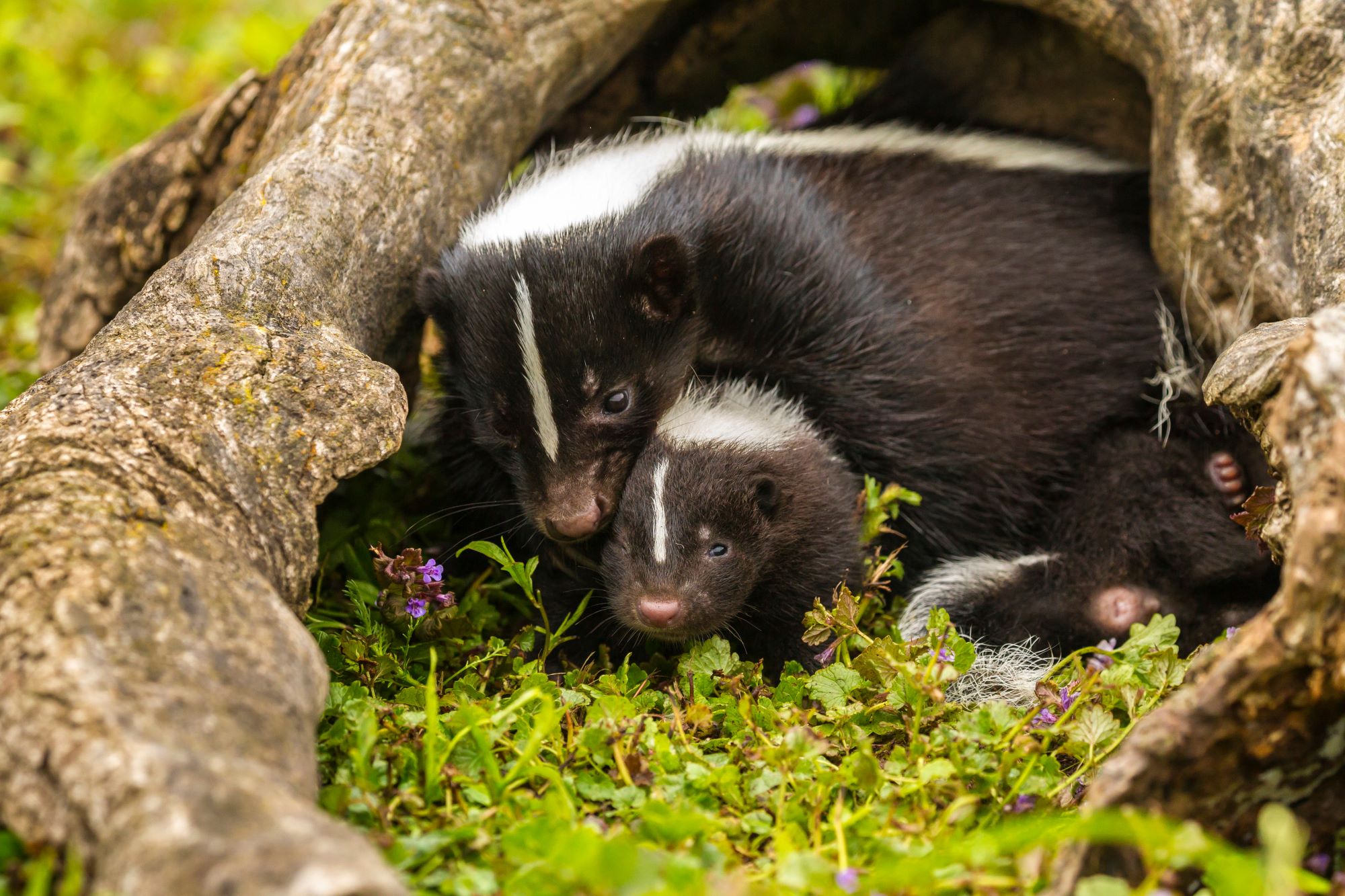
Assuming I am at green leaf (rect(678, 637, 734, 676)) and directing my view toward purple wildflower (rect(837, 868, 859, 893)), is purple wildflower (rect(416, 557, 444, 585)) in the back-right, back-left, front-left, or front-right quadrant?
back-right

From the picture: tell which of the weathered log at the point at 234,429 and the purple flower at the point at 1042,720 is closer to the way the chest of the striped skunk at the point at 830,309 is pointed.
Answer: the weathered log

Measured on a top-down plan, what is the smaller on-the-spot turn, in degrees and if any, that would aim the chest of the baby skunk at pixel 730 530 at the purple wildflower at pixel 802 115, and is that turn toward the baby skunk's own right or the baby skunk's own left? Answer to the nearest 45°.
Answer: approximately 135° to the baby skunk's own right

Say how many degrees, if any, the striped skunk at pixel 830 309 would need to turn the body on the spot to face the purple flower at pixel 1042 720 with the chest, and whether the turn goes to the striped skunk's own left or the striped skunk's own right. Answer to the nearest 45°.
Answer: approximately 45° to the striped skunk's own left

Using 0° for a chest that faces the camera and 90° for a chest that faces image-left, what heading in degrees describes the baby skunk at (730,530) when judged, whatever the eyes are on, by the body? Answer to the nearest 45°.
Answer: approximately 45°

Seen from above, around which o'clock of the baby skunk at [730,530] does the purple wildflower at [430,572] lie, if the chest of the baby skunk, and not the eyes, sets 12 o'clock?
The purple wildflower is roughly at 1 o'clock from the baby skunk.

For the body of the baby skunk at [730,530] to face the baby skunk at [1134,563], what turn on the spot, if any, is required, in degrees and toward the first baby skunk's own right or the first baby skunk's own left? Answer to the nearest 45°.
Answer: approximately 135° to the first baby skunk's own left
